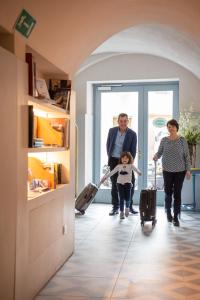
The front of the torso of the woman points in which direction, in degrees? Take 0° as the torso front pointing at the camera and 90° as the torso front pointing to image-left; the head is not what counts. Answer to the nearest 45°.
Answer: approximately 0°

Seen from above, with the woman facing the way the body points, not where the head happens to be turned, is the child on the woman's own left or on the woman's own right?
on the woman's own right

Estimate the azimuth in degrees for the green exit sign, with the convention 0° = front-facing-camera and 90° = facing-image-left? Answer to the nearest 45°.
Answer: approximately 315°

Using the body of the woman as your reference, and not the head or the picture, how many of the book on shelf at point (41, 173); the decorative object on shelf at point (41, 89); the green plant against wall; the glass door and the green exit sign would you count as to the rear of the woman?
2

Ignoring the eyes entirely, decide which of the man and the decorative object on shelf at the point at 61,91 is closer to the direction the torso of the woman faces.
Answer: the decorative object on shelf

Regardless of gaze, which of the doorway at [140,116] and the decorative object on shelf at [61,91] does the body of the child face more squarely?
the decorative object on shelf

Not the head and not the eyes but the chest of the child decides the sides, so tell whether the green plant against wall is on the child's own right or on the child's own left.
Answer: on the child's own left

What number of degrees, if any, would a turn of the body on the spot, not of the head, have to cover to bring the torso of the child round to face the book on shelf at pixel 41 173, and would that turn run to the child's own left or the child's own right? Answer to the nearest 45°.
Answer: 0° — they already face it
